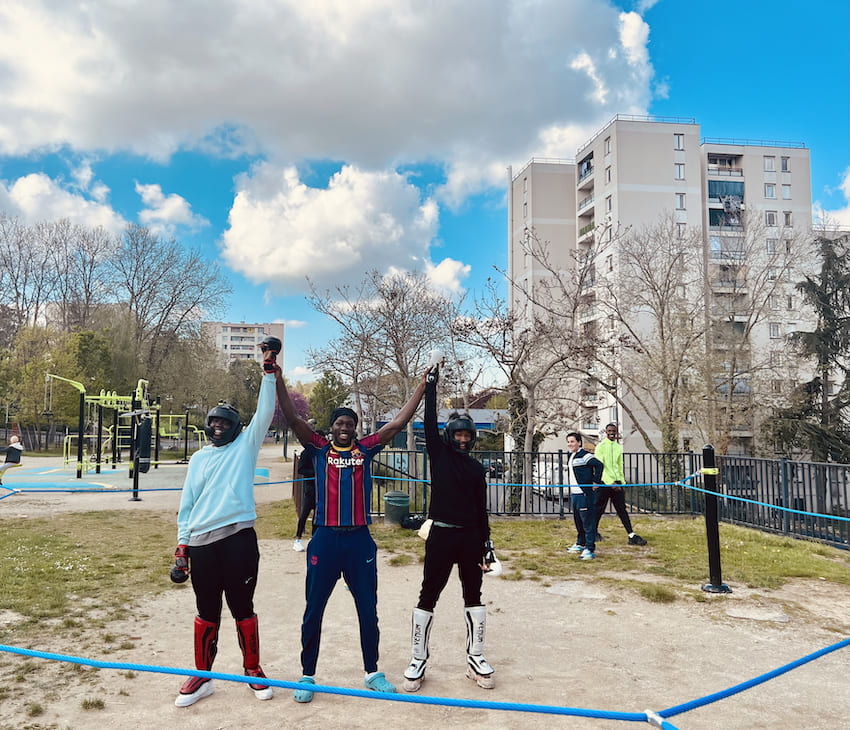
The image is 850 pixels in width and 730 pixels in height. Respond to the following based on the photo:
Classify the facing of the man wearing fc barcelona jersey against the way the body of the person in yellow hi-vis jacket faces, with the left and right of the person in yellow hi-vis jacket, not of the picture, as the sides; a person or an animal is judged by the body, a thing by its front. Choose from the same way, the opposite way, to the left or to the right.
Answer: the same way

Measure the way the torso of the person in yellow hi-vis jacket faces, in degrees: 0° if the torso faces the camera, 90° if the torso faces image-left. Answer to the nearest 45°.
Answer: approximately 0°

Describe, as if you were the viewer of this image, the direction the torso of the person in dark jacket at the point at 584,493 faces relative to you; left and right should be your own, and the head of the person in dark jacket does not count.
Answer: facing the viewer and to the left of the viewer

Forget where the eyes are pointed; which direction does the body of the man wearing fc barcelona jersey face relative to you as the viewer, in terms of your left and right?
facing the viewer

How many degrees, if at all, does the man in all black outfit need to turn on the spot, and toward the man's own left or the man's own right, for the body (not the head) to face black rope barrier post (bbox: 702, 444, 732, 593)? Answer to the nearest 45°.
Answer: approximately 135° to the man's own left

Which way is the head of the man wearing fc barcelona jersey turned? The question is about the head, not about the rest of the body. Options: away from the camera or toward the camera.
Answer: toward the camera

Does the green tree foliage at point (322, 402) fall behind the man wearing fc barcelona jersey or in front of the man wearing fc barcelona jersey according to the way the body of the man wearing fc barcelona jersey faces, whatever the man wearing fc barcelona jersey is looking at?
behind

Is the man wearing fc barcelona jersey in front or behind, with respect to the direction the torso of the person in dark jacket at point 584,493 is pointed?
in front

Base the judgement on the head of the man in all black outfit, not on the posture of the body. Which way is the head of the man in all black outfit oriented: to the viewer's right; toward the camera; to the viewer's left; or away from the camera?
toward the camera

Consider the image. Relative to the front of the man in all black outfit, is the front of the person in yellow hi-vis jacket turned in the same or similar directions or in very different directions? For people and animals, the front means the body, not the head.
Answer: same or similar directions

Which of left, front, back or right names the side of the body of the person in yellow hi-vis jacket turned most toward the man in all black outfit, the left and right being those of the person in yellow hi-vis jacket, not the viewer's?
front

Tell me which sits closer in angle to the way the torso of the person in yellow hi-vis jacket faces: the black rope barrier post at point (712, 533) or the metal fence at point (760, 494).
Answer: the black rope barrier post

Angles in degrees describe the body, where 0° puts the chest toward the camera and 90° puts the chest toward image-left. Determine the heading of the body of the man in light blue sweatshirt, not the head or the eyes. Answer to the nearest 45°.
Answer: approximately 0°
